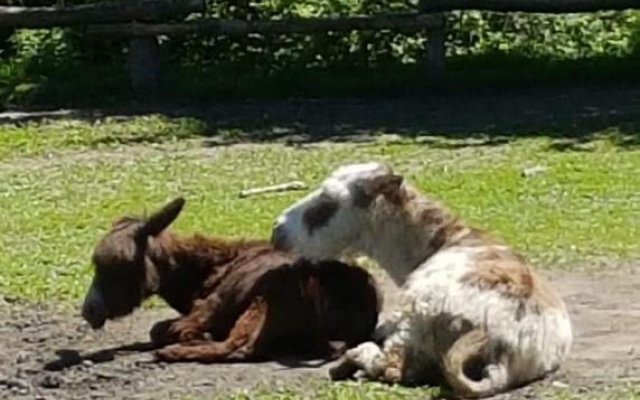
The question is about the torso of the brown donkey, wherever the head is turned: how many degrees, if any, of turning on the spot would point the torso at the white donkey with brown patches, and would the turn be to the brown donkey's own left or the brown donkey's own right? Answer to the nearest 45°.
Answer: approximately 135° to the brown donkey's own left

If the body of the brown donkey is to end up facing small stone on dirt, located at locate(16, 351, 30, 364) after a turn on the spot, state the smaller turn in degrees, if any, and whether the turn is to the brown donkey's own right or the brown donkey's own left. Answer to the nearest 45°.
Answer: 0° — it already faces it

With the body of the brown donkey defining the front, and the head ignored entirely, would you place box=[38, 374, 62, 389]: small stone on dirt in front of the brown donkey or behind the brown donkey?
in front

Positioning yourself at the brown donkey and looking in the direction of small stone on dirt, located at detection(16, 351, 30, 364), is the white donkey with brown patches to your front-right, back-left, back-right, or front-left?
back-left

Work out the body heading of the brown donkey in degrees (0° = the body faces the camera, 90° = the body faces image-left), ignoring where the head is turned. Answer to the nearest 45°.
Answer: approximately 90°

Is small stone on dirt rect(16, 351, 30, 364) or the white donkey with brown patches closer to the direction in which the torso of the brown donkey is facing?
the small stone on dirt

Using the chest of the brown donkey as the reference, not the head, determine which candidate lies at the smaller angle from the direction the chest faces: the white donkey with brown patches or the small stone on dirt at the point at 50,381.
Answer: the small stone on dirt

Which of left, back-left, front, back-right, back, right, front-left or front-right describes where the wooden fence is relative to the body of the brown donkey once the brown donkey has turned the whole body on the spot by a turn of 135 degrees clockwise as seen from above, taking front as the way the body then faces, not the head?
front-left
